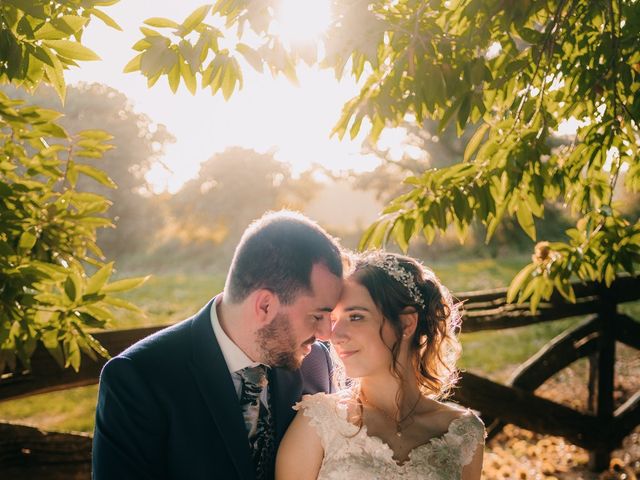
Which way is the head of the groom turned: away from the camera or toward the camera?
toward the camera

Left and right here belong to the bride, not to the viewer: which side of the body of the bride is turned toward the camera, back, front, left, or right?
front

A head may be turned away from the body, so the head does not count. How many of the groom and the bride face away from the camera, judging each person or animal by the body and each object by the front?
0

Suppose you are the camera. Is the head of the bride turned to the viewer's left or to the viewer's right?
to the viewer's left
